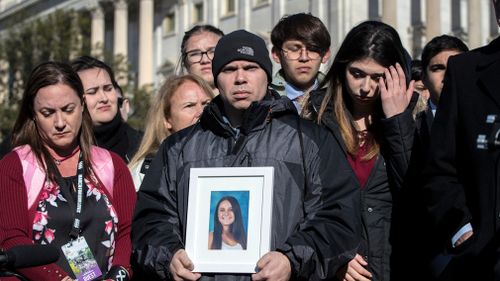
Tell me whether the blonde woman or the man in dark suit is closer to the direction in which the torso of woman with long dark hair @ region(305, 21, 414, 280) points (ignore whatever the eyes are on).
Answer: the man in dark suit

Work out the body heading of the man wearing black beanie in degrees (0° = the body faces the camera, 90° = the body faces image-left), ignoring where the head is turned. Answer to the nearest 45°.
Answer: approximately 0°

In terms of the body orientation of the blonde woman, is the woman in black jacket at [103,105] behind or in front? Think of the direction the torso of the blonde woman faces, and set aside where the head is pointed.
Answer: behind

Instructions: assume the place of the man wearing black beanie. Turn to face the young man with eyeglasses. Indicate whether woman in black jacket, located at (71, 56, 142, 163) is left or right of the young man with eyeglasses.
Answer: left

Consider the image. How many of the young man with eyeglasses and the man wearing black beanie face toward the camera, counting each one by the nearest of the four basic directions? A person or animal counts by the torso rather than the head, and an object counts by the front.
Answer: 2
